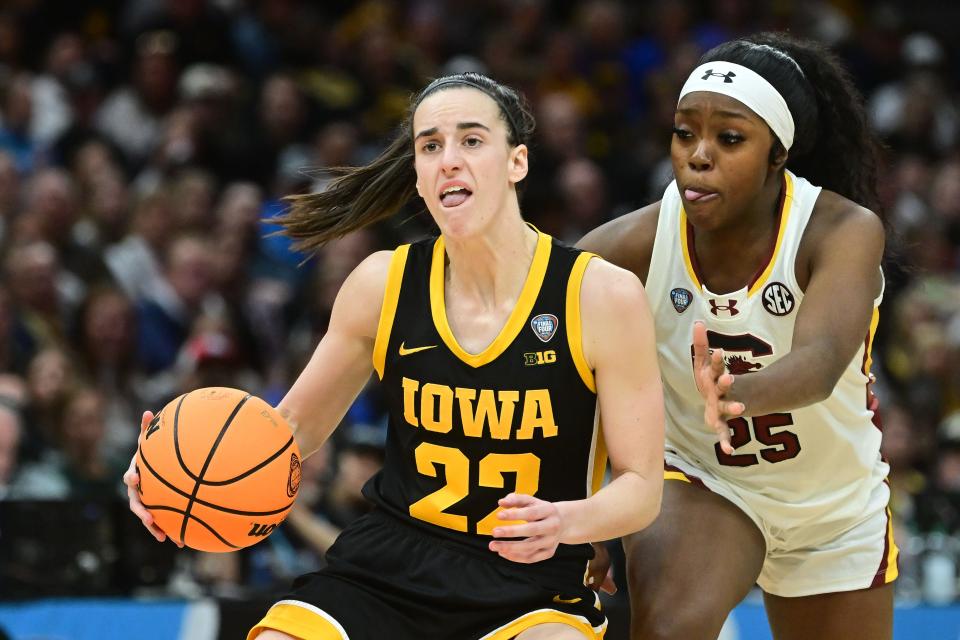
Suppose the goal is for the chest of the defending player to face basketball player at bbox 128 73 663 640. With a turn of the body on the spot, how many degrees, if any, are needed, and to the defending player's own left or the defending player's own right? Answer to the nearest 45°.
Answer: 0° — they already face them

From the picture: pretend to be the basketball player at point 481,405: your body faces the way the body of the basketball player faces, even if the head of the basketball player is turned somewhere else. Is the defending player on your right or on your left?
on your left

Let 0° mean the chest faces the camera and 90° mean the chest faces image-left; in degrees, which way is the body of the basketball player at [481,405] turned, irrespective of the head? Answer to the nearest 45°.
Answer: approximately 0°

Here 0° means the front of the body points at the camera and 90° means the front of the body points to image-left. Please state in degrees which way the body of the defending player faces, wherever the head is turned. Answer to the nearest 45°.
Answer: approximately 45°

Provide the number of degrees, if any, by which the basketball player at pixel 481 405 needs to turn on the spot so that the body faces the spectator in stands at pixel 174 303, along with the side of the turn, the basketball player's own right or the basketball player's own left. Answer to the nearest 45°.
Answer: approximately 180°
